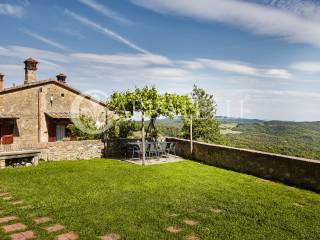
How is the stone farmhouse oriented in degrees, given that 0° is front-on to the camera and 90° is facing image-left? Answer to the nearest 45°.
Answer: approximately 0°

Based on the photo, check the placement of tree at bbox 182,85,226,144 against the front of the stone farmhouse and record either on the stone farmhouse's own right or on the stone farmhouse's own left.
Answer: on the stone farmhouse's own left

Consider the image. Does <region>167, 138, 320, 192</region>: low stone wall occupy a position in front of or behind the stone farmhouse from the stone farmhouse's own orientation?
in front

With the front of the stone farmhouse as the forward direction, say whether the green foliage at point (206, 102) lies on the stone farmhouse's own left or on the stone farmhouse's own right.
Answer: on the stone farmhouse's own left

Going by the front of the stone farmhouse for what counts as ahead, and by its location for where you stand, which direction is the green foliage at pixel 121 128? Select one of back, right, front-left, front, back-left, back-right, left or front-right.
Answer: front-left

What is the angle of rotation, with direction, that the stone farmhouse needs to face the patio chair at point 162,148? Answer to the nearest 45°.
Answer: approximately 45° to its left

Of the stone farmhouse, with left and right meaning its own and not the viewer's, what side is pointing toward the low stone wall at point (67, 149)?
front
